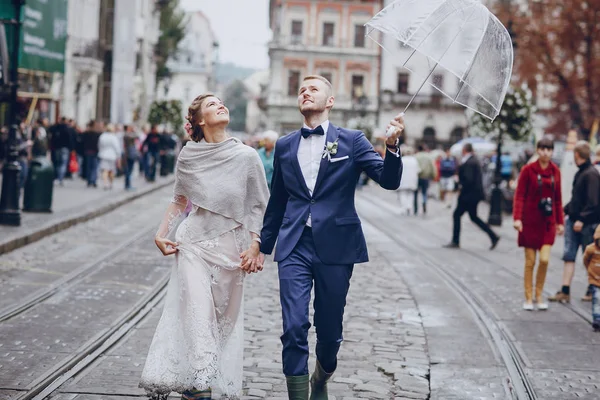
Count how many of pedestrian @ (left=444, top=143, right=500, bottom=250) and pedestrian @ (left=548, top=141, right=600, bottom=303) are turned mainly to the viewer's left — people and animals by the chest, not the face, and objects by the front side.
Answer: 2

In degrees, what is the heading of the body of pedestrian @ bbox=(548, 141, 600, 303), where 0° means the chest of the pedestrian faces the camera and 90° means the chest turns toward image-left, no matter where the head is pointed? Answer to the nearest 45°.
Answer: approximately 90°

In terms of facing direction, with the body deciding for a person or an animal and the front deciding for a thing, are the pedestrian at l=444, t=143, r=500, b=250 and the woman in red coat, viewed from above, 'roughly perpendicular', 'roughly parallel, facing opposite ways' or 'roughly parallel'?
roughly perpendicular

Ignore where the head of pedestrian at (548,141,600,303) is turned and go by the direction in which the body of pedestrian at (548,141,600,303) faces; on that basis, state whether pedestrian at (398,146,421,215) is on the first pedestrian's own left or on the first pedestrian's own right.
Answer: on the first pedestrian's own right

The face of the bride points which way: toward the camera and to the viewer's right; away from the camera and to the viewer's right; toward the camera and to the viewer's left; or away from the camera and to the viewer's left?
toward the camera and to the viewer's right

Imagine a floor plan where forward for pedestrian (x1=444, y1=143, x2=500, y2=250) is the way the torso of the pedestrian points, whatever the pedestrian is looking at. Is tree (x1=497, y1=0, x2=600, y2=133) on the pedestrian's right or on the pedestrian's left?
on the pedestrian's right

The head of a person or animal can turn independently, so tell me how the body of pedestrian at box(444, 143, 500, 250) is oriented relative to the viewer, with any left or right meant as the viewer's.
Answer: facing to the left of the viewer

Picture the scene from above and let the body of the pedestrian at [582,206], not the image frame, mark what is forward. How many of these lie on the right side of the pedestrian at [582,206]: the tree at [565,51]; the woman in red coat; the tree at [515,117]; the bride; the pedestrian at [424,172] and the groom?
3

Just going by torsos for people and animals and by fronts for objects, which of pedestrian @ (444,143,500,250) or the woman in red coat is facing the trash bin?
the pedestrian

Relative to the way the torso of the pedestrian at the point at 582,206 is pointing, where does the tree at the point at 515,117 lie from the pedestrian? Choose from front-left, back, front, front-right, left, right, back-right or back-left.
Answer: right
